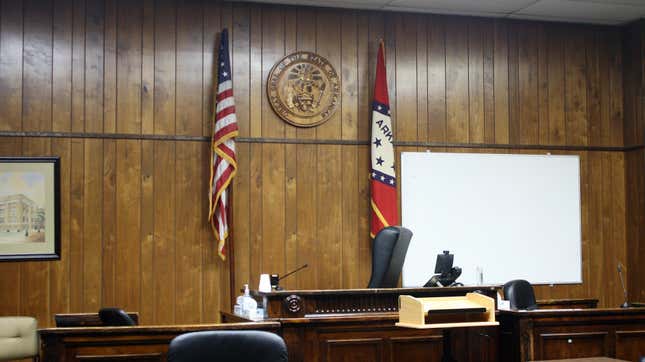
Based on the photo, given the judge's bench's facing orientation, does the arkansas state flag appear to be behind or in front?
behind

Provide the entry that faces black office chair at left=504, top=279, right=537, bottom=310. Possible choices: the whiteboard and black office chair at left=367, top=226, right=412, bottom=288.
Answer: the whiteboard

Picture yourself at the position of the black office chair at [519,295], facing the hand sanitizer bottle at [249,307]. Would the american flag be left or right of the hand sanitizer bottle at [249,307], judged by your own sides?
right

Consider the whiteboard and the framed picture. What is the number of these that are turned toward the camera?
2

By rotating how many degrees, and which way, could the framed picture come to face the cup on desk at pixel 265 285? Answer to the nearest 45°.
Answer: approximately 45° to its left

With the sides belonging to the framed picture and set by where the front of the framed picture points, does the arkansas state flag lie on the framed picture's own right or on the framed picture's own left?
on the framed picture's own left

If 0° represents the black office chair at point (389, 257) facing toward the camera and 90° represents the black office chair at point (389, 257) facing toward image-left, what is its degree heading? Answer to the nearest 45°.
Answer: approximately 45°

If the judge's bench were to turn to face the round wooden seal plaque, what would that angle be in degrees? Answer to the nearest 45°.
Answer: approximately 180°

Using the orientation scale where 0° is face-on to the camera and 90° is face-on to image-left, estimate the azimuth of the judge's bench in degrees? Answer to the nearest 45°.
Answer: approximately 0°

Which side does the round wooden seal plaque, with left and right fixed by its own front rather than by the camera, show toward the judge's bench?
front
